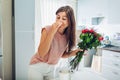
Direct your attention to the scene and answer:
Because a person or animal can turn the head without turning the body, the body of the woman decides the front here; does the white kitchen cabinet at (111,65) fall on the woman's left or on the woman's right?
on the woman's left

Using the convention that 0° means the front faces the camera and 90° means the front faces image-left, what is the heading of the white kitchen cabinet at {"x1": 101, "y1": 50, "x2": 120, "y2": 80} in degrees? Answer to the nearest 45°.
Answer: approximately 45°
